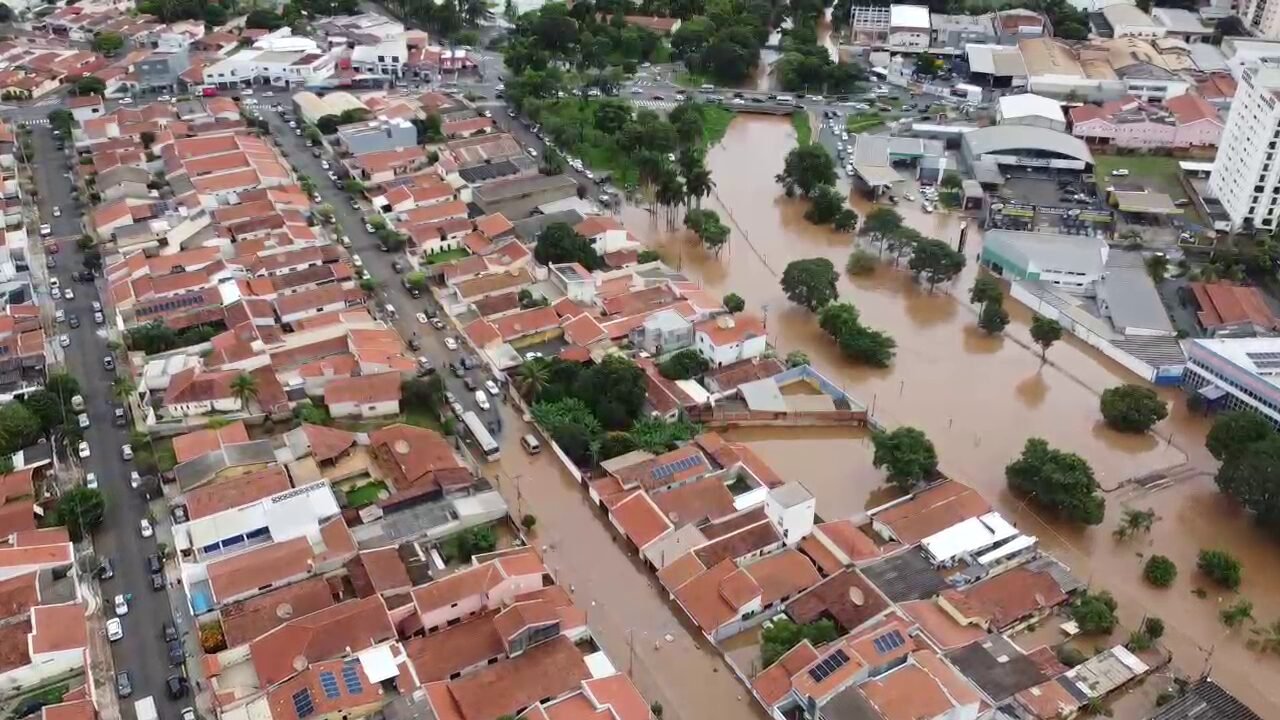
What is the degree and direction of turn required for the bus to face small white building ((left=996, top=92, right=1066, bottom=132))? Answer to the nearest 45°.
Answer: approximately 90° to its left

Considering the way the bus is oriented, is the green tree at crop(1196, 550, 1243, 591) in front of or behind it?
in front

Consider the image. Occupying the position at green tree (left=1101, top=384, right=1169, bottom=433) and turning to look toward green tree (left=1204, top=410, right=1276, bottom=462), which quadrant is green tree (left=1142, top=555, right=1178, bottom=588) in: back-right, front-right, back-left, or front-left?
front-right

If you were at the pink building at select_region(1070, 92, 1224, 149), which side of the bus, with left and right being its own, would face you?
left

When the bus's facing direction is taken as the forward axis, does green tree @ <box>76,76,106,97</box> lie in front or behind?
behind

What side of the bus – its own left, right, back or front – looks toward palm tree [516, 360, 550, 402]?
left

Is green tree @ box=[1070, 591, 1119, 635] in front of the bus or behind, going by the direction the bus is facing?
in front

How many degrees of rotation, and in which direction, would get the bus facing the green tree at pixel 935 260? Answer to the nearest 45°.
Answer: approximately 90° to its left

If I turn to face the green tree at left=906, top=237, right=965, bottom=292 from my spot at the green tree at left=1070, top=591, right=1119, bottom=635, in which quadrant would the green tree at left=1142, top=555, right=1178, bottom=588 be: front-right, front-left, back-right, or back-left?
front-right

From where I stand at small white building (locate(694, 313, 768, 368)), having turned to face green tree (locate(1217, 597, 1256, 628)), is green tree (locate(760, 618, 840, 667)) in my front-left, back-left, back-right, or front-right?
front-right

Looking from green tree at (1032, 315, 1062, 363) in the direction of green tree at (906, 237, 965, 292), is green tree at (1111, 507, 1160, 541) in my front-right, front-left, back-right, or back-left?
back-left

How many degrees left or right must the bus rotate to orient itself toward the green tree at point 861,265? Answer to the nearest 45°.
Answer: approximately 90° to its left

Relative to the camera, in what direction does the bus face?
facing the viewer and to the right of the viewer

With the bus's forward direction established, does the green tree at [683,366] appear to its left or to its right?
on its left

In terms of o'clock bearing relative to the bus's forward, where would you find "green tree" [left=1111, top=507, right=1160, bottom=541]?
The green tree is roughly at 11 o'clock from the bus.

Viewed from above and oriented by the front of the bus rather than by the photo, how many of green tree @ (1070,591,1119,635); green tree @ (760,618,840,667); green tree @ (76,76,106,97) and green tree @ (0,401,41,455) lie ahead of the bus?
2

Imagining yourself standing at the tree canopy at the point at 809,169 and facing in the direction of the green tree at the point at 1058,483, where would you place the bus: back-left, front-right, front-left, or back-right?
front-right

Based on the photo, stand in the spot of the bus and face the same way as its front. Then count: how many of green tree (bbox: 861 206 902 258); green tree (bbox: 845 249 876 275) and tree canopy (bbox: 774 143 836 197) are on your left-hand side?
3
